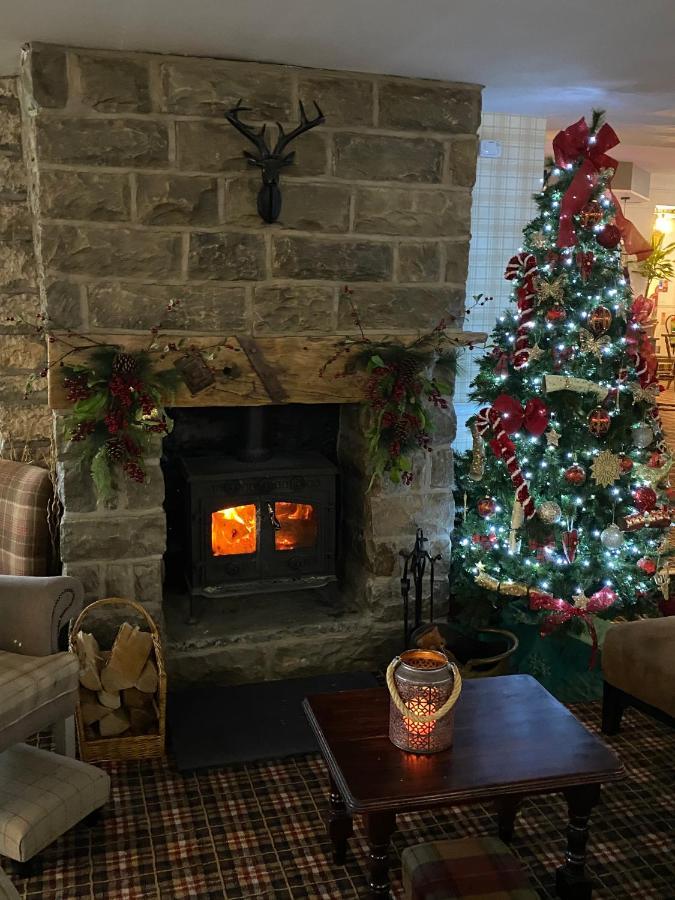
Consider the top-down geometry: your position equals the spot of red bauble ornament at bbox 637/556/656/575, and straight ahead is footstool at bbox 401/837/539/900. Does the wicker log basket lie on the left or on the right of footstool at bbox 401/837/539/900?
right

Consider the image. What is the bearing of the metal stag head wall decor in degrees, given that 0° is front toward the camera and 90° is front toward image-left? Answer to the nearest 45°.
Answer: approximately 0°

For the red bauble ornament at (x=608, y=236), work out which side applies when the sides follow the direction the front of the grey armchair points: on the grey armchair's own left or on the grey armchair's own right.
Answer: on the grey armchair's own left

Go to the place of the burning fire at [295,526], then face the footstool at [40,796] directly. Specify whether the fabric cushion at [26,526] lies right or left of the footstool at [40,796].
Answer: right

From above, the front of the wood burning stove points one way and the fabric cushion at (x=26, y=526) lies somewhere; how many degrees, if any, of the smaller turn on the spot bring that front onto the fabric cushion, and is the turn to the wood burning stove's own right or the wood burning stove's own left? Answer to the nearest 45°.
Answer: approximately 90° to the wood burning stove's own right

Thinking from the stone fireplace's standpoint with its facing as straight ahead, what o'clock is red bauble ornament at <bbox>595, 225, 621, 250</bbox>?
The red bauble ornament is roughly at 9 o'clock from the stone fireplace.
